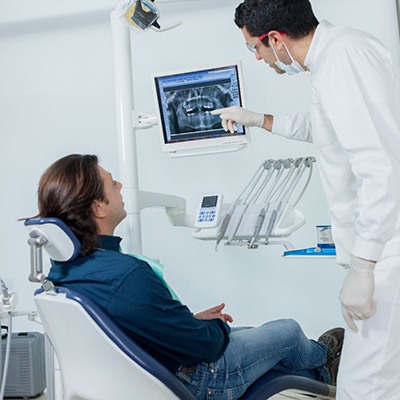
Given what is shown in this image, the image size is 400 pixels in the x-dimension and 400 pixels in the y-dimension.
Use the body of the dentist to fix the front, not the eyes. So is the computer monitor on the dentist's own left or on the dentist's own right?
on the dentist's own right

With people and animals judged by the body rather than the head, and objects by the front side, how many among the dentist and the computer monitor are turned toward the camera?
1

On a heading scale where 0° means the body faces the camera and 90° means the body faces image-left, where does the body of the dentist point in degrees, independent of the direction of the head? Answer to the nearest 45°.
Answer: approximately 90°

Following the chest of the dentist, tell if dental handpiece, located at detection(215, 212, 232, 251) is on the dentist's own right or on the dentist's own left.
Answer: on the dentist's own right

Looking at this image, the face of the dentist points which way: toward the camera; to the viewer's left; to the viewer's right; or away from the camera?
to the viewer's left

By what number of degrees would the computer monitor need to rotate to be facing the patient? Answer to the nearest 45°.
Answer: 0° — it already faces them

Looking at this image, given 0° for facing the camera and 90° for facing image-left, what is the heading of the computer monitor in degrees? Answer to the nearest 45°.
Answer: approximately 0°

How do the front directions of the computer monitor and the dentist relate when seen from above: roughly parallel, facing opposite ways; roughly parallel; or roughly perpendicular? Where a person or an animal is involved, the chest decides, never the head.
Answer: roughly perpendicular
